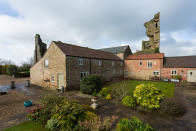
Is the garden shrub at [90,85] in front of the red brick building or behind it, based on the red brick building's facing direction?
in front

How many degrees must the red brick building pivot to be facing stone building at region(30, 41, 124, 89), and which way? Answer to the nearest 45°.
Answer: approximately 45° to its right

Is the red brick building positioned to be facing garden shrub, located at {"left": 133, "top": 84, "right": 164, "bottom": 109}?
yes

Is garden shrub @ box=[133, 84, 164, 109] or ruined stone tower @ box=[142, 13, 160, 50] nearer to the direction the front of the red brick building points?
the garden shrub

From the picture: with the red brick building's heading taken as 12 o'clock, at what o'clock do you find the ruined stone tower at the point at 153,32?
The ruined stone tower is roughly at 6 o'clock from the red brick building.

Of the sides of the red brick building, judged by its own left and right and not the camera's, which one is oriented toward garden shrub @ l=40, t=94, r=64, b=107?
front

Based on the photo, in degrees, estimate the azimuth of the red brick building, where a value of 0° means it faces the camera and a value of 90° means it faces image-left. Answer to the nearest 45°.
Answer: approximately 0°
